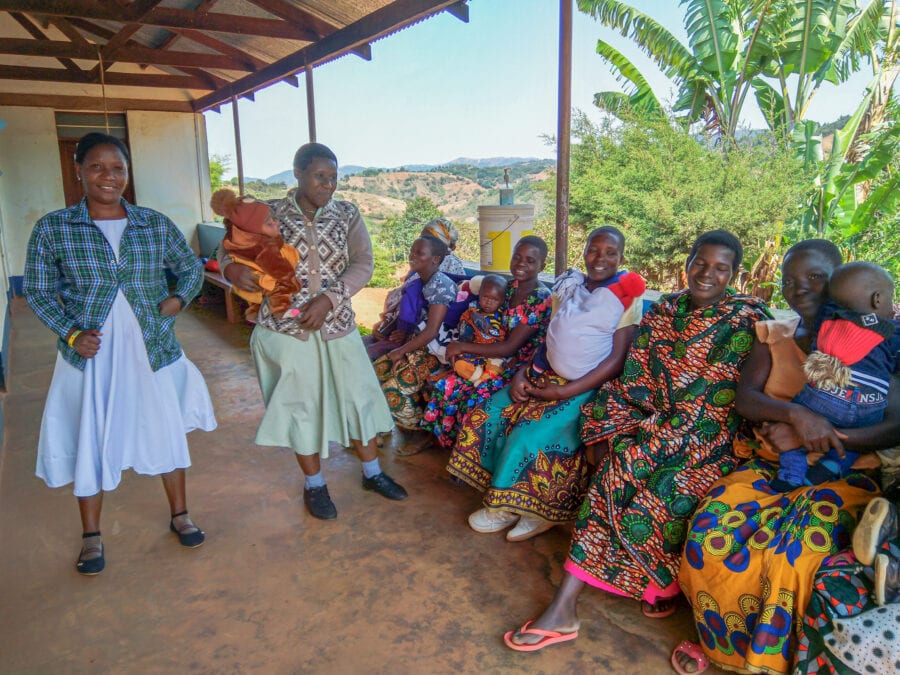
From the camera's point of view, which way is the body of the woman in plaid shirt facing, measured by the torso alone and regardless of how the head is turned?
toward the camera

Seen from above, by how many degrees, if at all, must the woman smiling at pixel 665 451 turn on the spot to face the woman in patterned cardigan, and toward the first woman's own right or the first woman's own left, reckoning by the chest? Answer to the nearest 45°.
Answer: approximately 45° to the first woman's own right

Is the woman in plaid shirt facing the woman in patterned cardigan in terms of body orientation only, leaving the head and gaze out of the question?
no

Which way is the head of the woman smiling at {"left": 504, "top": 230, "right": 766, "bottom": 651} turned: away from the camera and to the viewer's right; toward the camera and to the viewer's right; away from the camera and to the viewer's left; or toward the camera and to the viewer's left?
toward the camera and to the viewer's left

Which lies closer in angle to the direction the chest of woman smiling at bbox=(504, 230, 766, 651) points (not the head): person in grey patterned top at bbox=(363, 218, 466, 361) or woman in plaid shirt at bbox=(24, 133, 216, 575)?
the woman in plaid shirt

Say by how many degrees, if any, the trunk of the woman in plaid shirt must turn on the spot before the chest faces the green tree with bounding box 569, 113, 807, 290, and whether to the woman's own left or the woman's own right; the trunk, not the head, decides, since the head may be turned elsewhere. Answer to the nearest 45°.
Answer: approximately 135° to the woman's own left

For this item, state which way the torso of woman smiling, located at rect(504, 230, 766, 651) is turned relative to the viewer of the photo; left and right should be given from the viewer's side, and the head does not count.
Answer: facing the viewer and to the left of the viewer

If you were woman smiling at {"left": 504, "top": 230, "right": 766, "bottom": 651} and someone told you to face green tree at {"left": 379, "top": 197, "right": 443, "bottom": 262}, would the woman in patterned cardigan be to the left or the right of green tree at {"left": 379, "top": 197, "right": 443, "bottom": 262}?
left

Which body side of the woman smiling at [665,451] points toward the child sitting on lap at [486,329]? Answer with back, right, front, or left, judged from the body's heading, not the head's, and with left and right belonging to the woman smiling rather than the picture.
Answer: right

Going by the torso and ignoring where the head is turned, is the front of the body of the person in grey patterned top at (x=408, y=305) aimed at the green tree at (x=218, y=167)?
no

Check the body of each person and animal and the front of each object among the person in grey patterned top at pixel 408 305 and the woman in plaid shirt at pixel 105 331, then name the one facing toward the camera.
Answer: the woman in plaid shirt

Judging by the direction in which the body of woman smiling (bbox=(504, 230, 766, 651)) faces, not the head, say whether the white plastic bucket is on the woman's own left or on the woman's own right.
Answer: on the woman's own right

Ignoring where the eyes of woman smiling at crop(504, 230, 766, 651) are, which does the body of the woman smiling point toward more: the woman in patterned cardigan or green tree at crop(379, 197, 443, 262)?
the woman in patterned cardigan

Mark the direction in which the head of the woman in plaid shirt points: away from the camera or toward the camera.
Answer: toward the camera
